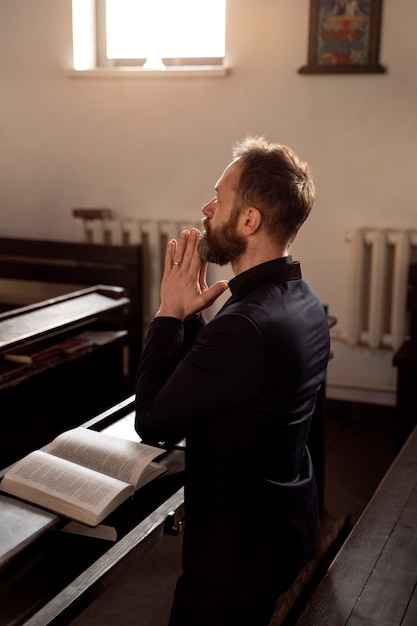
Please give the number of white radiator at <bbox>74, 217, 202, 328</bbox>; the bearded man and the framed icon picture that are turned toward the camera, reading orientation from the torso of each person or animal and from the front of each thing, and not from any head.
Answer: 2

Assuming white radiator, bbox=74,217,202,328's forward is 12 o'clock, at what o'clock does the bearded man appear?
The bearded man is roughly at 12 o'clock from the white radiator.

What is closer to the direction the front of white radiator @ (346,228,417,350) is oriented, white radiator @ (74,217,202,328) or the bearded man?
the bearded man

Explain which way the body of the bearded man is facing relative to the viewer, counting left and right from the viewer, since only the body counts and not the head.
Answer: facing away from the viewer and to the left of the viewer

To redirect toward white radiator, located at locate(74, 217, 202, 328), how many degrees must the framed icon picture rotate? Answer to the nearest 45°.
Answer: approximately 90° to its right

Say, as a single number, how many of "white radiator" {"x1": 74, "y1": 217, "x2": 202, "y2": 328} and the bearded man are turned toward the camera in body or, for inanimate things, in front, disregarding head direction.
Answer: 1

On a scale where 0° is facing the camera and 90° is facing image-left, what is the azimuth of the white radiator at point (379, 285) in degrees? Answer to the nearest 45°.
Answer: approximately 0°

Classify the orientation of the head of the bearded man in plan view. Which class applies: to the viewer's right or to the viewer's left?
to the viewer's left
